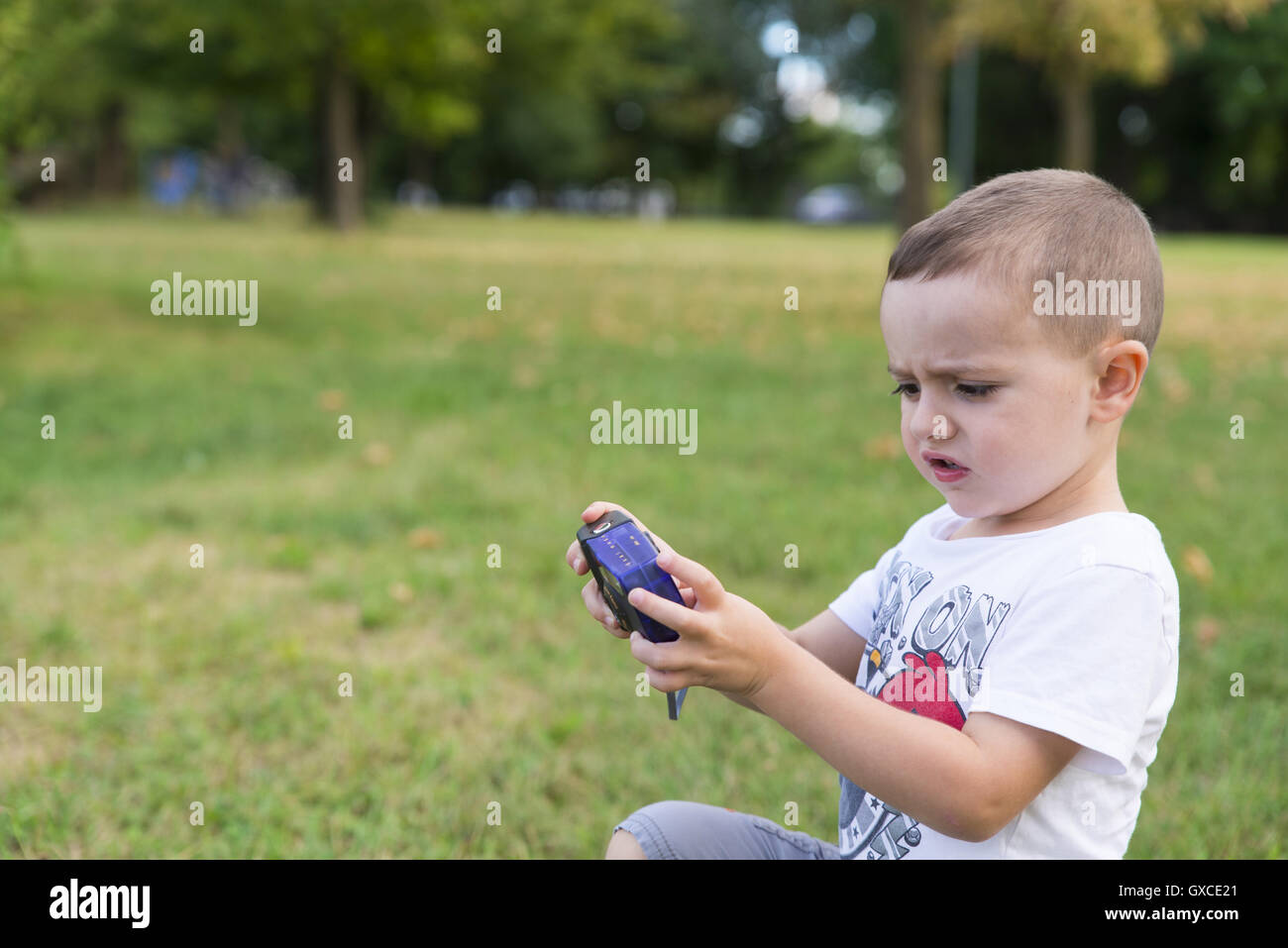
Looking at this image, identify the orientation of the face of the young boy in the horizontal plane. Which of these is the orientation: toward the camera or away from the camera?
toward the camera

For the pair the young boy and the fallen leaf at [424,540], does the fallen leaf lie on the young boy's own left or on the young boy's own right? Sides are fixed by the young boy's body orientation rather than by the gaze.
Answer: on the young boy's own right

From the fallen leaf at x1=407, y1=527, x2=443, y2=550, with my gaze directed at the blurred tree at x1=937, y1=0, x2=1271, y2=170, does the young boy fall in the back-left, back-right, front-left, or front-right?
back-right

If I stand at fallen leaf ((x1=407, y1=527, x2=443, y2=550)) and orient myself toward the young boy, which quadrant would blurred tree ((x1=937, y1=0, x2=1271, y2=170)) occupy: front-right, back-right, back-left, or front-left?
back-left

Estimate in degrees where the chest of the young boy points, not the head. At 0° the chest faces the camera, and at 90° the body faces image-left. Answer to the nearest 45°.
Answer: approximately 45°

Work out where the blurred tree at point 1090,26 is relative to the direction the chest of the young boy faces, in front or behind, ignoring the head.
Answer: behind

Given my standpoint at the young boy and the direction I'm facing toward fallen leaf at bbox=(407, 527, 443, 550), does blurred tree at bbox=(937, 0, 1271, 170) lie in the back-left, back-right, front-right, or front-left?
front-right
